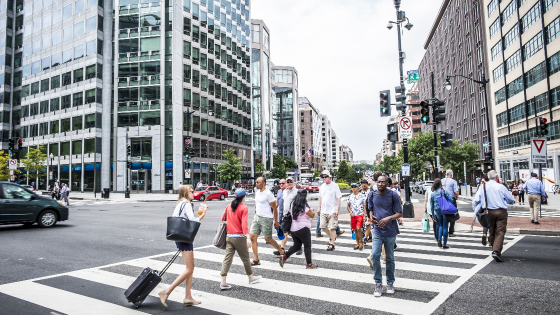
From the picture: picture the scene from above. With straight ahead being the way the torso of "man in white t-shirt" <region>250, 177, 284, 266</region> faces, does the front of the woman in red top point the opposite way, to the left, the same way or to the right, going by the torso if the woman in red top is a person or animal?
the opposite way

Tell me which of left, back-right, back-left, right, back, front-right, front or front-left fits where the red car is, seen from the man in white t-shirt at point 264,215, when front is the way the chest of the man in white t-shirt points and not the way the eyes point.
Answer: back-right

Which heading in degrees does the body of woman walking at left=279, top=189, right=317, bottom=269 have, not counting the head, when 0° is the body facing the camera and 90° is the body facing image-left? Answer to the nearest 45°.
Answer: approximately 225°

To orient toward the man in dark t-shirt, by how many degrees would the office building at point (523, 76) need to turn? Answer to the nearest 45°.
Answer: approximately 45° to its left

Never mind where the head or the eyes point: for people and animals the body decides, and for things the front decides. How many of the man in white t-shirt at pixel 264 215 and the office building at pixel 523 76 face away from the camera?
0

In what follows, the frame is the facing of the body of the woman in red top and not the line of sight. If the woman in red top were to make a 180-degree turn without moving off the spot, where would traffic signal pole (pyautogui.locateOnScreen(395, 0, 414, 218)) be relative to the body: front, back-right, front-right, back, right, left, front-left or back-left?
back

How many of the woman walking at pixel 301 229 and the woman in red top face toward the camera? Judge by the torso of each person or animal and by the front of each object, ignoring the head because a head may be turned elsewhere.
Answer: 0

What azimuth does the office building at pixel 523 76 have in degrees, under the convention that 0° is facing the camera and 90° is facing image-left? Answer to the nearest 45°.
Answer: approximately 45°

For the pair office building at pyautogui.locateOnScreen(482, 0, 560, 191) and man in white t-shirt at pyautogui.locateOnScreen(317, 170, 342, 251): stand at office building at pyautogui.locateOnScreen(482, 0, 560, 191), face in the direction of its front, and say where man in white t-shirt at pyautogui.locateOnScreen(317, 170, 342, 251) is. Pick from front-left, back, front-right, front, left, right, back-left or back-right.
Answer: front-left

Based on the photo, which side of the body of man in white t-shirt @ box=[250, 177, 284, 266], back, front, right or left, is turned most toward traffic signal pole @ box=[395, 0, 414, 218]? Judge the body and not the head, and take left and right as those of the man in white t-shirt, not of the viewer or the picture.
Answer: back

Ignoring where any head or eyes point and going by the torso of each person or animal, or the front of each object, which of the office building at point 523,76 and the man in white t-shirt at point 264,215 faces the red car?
the office building

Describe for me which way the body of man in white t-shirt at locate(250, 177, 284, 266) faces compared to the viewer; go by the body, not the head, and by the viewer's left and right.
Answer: facing the viewer and to the left of the viewer
